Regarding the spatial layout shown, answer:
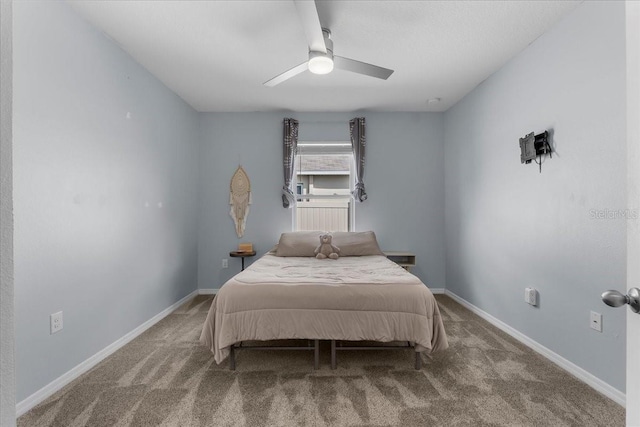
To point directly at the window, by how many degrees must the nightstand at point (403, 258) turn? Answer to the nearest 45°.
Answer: approximately 90° to its right

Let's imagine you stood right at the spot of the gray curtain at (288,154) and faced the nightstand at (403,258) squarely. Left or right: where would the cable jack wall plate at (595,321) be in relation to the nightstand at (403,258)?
right

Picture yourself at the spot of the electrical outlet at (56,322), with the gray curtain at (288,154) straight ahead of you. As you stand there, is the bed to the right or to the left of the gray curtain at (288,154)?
right

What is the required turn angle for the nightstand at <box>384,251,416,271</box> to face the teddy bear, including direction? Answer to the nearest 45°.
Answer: approximately 45° to its right

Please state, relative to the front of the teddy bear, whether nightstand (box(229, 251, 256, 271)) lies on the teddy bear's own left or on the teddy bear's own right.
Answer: on the teddy bear's own right

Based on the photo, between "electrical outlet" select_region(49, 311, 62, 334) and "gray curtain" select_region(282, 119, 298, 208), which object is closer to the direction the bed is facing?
the electrical outlet

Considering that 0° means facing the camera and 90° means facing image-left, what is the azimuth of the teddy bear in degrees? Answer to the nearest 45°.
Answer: approximately 0°

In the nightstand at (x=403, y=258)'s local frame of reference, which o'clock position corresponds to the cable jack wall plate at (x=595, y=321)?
The cable jack wall plate is roughly at 11 o'clock from the nightstand.

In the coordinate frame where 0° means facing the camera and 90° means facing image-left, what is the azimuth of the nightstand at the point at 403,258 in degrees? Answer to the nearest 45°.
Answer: approximately 0°

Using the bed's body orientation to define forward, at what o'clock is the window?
The window is roughly at 6 o'clock from the bed.

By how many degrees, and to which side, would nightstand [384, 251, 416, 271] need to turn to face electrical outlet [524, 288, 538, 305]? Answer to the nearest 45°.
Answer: approximately 45° to its left

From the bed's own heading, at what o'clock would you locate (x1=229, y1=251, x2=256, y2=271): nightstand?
The nightstand is roughly at 5 o'clock from the bed.

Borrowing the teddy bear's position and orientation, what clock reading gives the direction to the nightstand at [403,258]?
The nightstand is roughly at 8 o'clock from the teddy bear.
